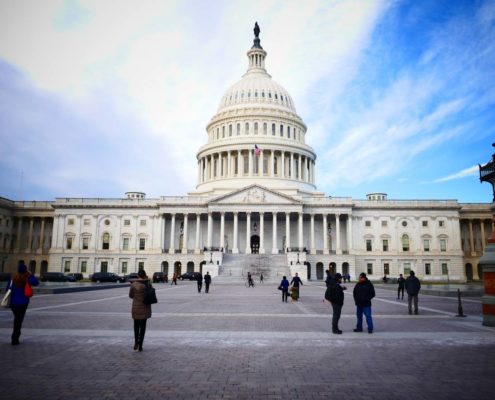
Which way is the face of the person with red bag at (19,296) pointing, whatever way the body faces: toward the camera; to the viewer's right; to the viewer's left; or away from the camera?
away from the camera

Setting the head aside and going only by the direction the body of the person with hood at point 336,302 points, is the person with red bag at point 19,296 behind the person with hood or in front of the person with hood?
behind

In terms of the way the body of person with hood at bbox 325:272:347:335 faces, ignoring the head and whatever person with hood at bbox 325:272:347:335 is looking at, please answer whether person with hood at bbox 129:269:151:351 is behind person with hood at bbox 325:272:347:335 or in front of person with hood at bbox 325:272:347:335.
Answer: behind

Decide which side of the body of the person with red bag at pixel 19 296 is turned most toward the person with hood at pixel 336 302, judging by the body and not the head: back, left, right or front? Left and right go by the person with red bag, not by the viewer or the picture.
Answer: right

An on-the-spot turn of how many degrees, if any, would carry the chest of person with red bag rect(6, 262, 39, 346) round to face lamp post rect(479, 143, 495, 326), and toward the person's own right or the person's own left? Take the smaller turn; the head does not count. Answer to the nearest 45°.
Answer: approximately 90° to the person's own right

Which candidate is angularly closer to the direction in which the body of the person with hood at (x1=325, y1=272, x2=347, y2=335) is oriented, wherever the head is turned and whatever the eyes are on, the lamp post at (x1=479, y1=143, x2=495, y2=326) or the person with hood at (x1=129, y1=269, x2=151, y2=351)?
the lamp post

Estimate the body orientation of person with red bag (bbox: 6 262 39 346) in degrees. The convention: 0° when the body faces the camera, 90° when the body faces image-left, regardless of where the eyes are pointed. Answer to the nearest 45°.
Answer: approximately 180°

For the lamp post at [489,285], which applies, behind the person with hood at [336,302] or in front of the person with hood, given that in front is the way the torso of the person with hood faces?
in front
